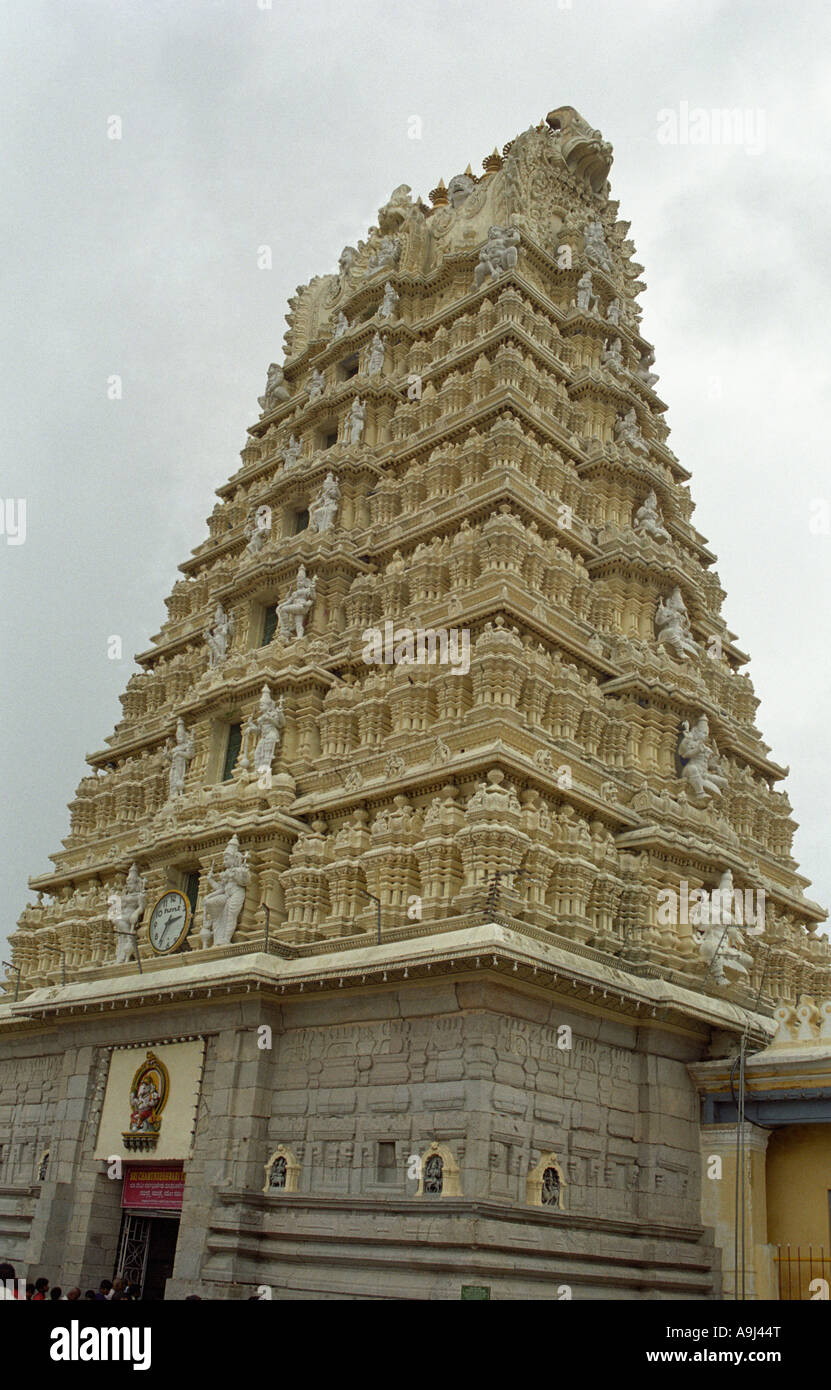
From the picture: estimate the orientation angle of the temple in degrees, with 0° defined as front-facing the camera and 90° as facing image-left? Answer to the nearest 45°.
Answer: approximately 45°
